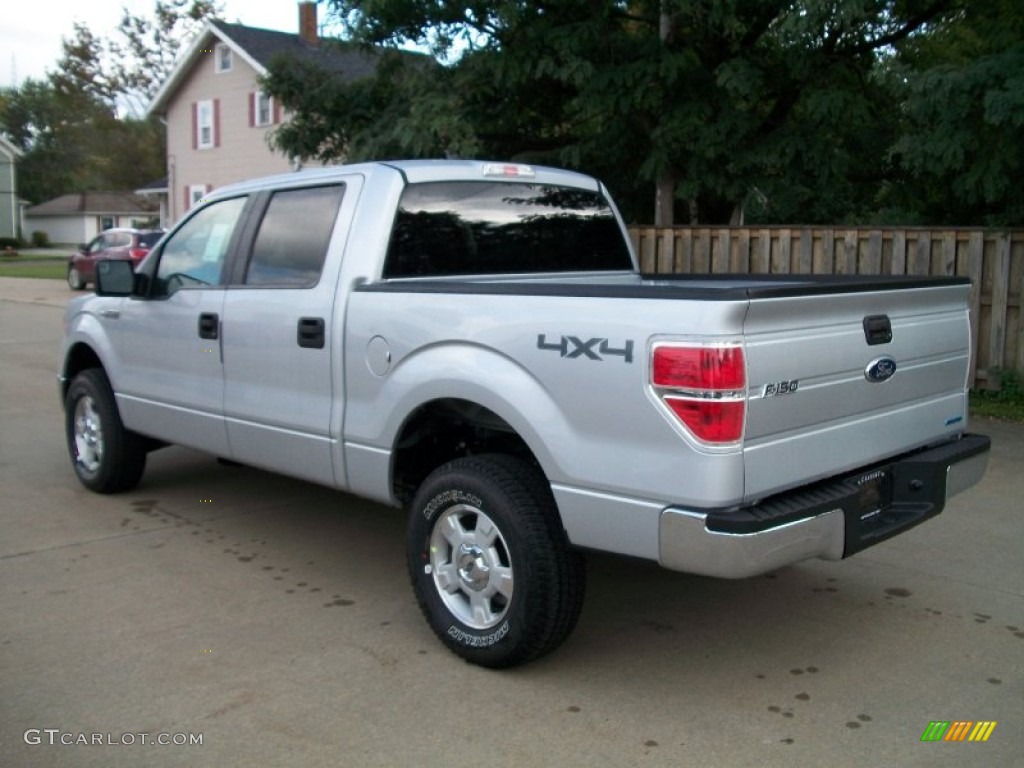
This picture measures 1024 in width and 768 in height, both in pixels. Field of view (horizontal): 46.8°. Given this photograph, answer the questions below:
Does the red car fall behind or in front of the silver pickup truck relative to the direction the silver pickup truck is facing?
in front

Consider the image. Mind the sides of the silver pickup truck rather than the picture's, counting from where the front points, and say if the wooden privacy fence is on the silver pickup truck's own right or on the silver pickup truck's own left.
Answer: on the silver pickup truck's own right

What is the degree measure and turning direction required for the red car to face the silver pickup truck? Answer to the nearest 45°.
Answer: approximately 135° to its left

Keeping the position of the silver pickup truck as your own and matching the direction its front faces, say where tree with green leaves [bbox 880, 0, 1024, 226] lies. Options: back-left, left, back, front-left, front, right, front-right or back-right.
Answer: right

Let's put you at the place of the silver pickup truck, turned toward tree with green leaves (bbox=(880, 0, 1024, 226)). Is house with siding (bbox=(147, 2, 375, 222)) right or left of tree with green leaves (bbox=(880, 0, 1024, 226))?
left

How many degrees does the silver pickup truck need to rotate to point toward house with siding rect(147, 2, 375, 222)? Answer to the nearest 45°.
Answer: approximately 45° to its right

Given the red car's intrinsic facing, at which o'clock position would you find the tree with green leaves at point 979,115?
The tree with green leaves is roughly at 7 o'clock from the red car.

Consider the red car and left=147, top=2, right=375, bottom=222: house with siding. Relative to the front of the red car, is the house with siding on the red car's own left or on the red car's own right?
on the red car's own right

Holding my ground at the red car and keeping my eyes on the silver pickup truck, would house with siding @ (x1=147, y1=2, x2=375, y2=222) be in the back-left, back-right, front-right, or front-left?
back-left

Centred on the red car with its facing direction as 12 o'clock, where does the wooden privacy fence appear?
The wooden privacy fence is roughly at 7 o'clock from the red car.

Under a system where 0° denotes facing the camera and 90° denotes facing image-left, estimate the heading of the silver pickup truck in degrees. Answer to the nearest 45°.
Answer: approximately 135°

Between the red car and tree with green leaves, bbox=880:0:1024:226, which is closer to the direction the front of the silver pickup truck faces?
the red car

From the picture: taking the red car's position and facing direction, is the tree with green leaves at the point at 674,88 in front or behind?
behind

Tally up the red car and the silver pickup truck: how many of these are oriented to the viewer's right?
0

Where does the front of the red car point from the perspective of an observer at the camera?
facing away from the viewer and to the left of the viewer
